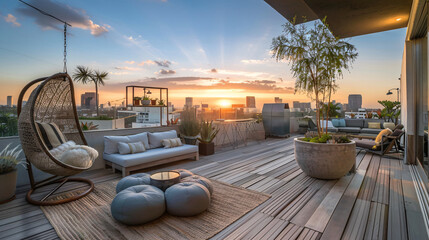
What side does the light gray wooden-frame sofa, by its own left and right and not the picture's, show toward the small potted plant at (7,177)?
right

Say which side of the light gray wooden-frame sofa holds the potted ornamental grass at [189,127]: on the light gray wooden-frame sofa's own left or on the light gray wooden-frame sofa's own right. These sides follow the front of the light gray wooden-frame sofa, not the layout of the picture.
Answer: on the light gray wooden-frame sofa's own left

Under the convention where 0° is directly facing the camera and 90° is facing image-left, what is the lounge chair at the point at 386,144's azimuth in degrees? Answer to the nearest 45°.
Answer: approximately 90°

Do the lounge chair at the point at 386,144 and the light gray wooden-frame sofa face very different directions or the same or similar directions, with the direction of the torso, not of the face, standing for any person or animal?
very different directions

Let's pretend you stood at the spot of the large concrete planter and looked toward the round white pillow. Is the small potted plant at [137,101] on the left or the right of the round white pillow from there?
right

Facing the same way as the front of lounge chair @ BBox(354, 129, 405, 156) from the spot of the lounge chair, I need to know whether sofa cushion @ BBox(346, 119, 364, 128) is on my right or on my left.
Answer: on my right

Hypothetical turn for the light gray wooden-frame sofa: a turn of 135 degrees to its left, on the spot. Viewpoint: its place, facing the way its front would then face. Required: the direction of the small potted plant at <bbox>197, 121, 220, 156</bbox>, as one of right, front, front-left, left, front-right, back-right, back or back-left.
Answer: front-right

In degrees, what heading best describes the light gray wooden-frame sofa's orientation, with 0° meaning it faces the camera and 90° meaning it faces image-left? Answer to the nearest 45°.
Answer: approximately 315°

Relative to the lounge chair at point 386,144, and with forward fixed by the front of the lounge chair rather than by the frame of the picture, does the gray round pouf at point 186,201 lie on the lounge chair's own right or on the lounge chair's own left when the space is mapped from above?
on the lounge chair's own left

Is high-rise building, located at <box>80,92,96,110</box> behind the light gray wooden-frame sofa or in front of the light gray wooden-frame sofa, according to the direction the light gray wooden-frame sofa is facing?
behind

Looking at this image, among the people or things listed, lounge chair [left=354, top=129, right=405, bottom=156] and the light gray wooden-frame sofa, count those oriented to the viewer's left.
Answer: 1
